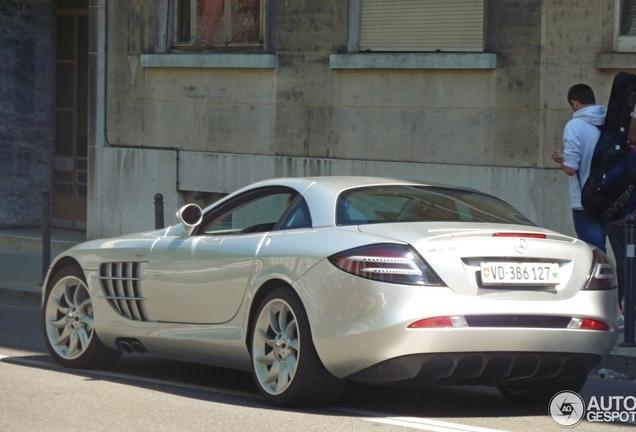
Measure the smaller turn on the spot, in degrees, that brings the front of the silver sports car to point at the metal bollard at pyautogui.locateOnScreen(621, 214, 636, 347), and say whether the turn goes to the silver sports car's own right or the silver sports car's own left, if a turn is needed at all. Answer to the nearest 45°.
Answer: approximately 90° to the silver sports car's own right

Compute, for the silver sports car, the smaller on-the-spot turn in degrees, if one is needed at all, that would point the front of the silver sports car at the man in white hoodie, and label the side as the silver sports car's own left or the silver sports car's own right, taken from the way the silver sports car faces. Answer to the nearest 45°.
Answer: approximately 90° to the silver sports car's own right

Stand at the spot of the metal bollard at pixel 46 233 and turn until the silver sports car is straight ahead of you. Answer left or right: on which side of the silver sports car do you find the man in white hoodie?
left

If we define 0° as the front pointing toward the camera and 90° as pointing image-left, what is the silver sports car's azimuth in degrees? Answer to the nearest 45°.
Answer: approximately 135°

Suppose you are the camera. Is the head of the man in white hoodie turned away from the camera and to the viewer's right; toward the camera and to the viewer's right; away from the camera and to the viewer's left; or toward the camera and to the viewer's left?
away from the camera and to the viewer's left

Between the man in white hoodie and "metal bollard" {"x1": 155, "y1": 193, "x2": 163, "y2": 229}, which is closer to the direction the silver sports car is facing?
the metal bollard

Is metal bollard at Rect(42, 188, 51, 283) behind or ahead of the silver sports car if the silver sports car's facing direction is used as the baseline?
ahead

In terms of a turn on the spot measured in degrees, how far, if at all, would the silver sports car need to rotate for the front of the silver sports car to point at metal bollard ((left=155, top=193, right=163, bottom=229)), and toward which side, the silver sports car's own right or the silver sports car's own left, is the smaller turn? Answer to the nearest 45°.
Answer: approximately 45° to the silver sports car's own right
